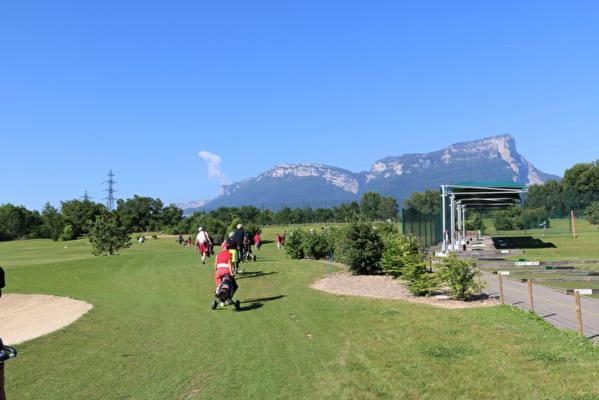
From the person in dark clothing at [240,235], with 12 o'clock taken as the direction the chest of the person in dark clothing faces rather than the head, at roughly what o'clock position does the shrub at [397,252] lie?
The shrub is roughly at 4 o'clock from the person in dark clothing.

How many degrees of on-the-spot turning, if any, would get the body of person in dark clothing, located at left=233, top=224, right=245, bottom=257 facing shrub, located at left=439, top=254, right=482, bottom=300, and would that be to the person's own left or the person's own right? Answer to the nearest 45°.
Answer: approximately 135° to the person's own right

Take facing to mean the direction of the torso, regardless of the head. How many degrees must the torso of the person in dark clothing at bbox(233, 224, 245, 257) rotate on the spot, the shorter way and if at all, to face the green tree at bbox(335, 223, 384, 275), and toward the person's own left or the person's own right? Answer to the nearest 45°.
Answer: approximately 90° to the person's own right

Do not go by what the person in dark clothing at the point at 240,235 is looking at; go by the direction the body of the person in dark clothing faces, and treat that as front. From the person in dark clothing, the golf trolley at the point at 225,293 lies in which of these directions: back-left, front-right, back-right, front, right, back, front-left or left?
back

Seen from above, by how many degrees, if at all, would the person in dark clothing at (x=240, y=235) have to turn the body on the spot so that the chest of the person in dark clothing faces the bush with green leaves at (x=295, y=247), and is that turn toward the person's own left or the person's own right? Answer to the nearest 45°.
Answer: approximately 45° to the person's own right

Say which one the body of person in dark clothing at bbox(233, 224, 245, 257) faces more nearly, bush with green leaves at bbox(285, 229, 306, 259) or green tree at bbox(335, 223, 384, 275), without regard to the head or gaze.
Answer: the bush with green leaves

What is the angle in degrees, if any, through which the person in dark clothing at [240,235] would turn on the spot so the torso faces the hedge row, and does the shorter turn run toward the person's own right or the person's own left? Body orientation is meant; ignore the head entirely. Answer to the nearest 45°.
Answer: approximately 90° to the person's own right

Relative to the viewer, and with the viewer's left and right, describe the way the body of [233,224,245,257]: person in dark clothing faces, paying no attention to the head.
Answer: facing away from the viewer
